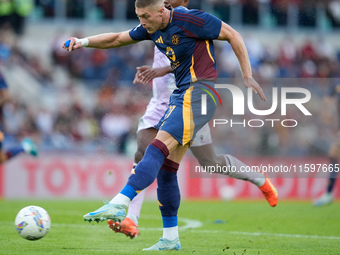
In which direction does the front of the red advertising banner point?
toward the camera

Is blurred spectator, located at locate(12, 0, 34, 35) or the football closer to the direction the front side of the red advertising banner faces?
the football

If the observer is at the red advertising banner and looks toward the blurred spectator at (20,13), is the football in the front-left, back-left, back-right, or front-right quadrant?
back-left

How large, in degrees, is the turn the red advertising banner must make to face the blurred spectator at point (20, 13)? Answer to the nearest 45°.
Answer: approximately 135° to its right

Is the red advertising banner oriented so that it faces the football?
yes
